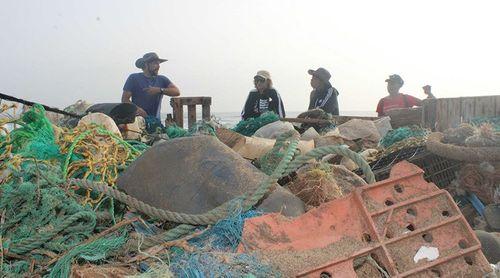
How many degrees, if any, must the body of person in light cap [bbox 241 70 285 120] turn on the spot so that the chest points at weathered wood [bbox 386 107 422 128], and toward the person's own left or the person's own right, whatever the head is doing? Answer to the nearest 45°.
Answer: approximately 90° to the person's own left

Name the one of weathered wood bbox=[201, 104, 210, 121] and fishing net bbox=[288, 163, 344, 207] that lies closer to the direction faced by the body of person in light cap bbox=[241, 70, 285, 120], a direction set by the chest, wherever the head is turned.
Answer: the fishing net

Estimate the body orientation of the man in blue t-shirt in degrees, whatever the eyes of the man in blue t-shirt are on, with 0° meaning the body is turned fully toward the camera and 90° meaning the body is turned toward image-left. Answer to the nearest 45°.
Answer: approximately 315°

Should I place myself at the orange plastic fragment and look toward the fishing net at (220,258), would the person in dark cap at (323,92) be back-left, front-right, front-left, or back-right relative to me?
back-right

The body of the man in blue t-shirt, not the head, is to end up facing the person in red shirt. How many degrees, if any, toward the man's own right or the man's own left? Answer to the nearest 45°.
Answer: approximately 45° to the man's own left

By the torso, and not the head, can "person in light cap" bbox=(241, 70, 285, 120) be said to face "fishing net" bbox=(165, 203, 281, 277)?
yes

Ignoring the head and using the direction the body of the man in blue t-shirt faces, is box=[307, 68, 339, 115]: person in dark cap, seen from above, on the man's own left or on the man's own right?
on the man's own left

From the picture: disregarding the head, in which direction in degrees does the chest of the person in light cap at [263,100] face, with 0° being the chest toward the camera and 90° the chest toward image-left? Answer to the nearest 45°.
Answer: approximately 0°

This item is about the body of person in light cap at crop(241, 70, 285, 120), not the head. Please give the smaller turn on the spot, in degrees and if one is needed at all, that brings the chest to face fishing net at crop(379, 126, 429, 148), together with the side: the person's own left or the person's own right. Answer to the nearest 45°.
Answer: approximately 45° to the person's own left

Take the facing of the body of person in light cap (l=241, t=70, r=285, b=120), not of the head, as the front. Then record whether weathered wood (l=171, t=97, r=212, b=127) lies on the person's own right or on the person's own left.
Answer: on the person's own right
